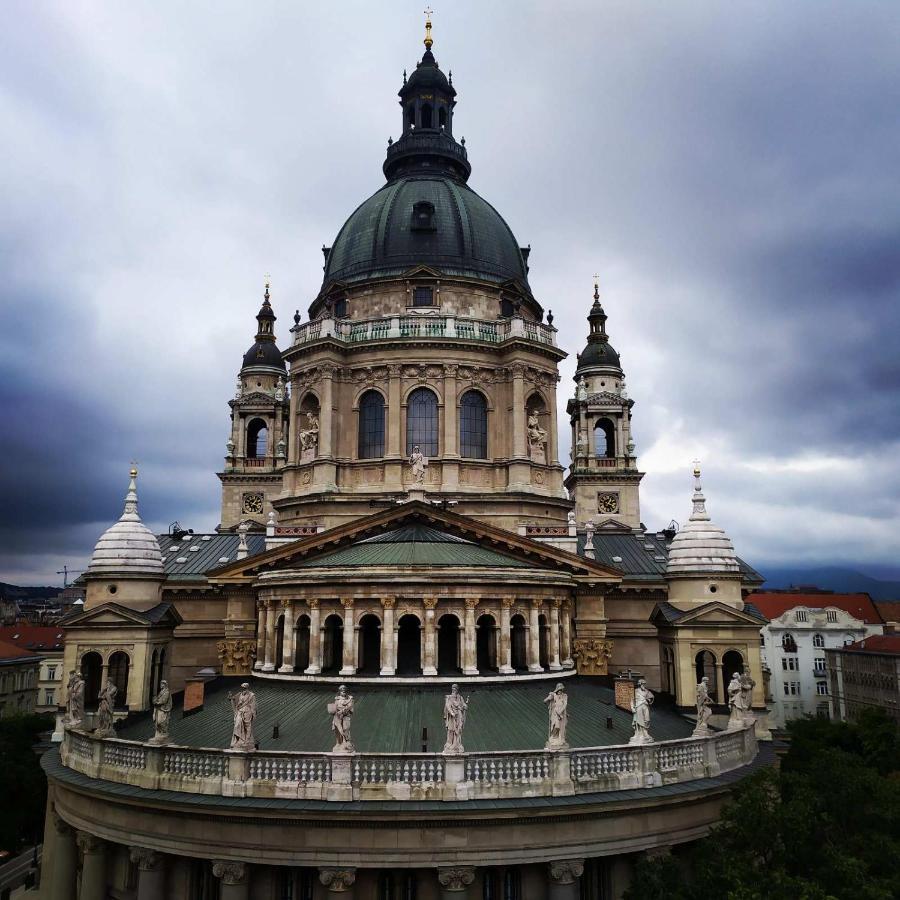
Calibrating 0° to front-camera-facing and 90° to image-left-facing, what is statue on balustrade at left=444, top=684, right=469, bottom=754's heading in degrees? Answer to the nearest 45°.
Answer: approximately 0°

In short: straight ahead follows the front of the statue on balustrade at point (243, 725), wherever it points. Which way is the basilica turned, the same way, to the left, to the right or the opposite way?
the opposite way

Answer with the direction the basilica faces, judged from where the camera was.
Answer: facing away from the viewer

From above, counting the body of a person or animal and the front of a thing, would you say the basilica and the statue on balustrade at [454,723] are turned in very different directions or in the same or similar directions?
very different directions

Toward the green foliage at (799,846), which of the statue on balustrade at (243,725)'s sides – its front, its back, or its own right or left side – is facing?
left

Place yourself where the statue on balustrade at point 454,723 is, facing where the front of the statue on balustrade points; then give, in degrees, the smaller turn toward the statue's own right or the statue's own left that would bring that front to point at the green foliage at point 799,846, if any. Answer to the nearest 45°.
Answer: approximately 90° to the statue's own left

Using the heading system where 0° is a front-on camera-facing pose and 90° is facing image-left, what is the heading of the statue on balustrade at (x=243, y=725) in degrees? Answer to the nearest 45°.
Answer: approximately 0°

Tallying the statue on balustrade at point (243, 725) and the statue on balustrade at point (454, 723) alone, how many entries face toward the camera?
2

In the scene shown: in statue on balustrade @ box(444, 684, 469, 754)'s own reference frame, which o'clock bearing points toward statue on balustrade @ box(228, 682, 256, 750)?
statue on balustrade @ box(228, 682, 256, 750) is roughly at 3 o'clock from statue on balustrade @ box(444, 684, 469, 754).

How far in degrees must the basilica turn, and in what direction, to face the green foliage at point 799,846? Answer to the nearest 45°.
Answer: approximately 135° to its right
